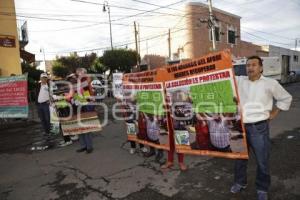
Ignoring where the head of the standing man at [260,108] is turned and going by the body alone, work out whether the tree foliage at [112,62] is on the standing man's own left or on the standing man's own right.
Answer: on the standing man's own right

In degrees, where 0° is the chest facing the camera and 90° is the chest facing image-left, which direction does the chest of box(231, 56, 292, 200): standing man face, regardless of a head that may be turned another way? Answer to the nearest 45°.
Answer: approximately 45°

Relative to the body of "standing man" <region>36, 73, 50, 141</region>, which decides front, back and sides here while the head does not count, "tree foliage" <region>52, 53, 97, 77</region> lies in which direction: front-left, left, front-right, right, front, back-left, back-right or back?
back

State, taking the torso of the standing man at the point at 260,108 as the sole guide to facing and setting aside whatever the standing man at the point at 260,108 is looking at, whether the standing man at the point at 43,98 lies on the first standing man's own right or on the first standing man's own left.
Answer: on the first standing man's own right

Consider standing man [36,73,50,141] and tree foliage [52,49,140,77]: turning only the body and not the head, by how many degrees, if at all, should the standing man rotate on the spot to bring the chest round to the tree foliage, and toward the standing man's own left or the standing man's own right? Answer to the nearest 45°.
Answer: approximately 180°

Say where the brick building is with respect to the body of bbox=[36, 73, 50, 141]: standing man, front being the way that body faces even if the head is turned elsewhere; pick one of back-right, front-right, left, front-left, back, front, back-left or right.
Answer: back-left

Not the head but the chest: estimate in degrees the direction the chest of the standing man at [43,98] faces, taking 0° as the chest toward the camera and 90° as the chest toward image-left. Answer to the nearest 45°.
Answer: approximately 0°

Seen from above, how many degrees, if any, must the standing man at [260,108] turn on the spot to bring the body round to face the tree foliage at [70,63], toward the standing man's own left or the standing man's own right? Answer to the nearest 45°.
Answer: approximately 90° to the standing man's own right

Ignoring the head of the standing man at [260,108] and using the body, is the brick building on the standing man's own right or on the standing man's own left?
on the standing man's own right
